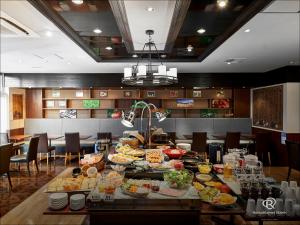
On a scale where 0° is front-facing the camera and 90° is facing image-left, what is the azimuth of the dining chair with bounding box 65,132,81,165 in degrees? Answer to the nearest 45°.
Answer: approximately 180°

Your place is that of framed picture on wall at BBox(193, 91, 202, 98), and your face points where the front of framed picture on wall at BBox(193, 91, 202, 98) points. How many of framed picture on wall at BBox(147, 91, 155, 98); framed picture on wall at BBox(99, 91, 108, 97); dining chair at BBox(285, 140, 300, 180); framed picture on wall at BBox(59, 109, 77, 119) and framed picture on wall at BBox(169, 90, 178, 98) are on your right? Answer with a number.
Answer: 4

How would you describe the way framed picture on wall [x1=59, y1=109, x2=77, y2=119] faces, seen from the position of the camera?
facing the viewer

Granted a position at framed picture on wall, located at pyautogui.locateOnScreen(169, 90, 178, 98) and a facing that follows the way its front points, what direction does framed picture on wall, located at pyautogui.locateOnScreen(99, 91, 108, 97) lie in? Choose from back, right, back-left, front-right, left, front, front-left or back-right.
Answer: right

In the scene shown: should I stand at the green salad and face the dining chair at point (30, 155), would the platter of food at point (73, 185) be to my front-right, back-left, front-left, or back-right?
front-left

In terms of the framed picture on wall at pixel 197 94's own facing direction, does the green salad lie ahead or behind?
ahead

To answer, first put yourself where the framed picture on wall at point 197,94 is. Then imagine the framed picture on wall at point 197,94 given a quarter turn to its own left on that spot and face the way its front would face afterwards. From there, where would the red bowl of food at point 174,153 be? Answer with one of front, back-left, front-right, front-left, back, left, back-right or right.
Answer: right

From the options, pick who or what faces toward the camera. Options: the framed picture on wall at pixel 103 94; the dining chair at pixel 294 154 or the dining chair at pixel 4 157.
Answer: the framed picture on wall

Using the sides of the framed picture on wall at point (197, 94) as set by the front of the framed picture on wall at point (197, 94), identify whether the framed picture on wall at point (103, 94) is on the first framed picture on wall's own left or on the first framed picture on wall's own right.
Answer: on the first framed picture on wall's own right

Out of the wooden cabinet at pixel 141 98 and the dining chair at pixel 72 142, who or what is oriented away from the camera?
the dining chair

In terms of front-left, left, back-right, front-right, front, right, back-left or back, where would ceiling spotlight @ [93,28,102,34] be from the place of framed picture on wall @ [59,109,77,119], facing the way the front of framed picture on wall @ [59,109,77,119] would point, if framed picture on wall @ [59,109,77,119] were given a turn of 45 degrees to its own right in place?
front-left

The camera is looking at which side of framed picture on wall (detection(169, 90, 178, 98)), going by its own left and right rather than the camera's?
front

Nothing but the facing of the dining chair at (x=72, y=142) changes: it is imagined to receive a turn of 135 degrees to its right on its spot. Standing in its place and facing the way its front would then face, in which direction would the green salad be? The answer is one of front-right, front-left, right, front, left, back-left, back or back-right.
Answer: front-right

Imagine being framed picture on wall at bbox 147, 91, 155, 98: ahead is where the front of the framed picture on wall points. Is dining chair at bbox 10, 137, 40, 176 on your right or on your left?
on your right

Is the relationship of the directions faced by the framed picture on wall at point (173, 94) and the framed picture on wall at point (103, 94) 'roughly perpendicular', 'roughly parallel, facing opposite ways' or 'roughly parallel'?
roughly parallel

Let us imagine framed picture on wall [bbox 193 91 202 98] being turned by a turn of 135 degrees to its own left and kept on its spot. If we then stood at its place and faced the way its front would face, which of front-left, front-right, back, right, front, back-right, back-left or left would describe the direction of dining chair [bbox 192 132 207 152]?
back-right

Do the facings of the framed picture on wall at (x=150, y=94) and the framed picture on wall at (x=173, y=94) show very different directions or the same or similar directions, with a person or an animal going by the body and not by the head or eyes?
same or similar directions
